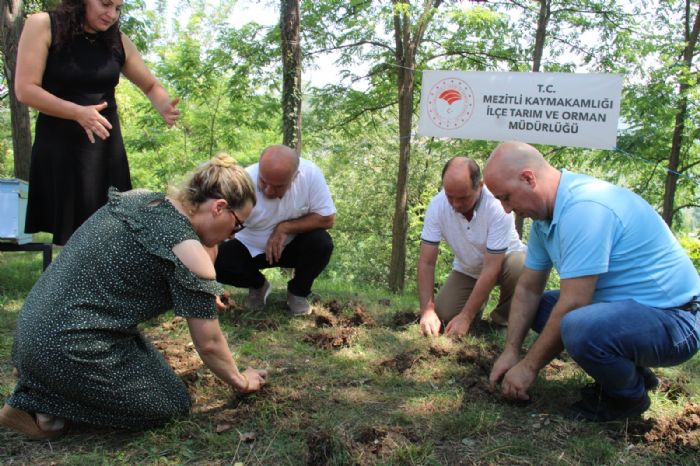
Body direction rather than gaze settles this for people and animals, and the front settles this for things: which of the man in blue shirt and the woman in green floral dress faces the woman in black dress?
the man in blue shirt

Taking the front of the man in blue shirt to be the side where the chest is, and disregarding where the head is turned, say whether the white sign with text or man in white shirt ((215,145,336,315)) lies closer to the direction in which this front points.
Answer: the man in white shirt

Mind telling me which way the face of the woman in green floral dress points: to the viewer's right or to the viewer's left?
to the viewer's right

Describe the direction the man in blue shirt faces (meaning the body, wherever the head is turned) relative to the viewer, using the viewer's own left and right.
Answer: facing to the left of the viewer

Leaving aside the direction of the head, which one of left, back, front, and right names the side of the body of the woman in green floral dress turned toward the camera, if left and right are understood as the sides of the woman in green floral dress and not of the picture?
right

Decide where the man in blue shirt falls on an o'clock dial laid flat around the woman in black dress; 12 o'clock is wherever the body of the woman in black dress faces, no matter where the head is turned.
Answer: The man in blue shirt is roughly at 12 o'clock from the woman in black dress.

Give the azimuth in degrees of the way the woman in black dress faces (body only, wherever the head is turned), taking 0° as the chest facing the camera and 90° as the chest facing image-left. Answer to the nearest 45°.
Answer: approximately 315°

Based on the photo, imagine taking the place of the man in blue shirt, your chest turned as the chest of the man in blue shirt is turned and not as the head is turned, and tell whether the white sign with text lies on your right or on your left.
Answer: on your right

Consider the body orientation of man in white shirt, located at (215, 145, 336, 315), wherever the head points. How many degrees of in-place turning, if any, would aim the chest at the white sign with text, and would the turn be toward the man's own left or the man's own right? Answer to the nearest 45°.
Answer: approximately 135° to the man's own left

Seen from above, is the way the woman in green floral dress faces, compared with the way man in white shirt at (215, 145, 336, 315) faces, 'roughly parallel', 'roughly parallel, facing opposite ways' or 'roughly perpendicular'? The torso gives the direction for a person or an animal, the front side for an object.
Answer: roughly perpendicular

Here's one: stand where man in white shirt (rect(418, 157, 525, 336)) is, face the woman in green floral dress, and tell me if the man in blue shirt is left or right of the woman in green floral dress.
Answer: left
